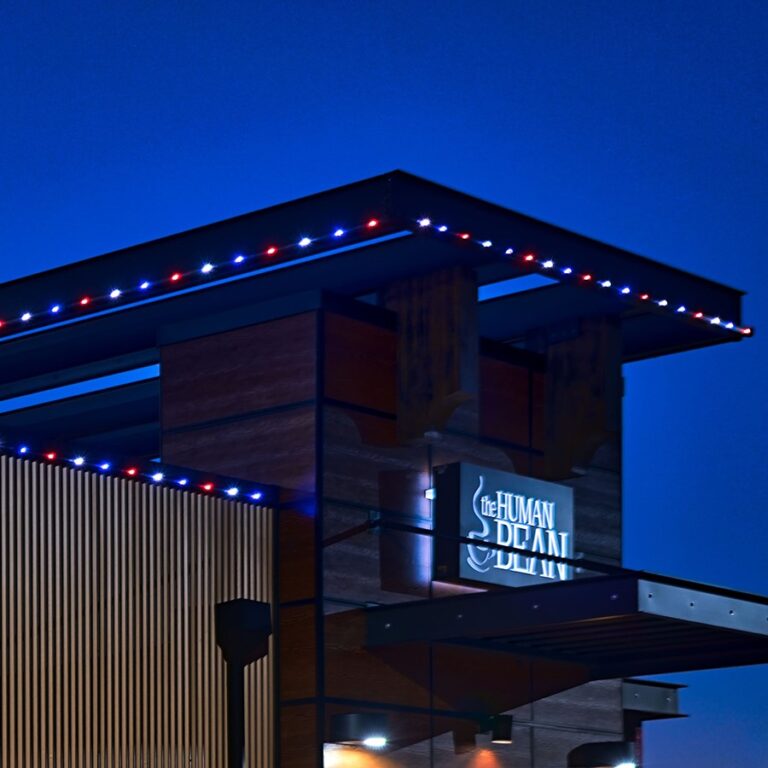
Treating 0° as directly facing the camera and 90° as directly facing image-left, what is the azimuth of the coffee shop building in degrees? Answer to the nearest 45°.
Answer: approximately 315°
